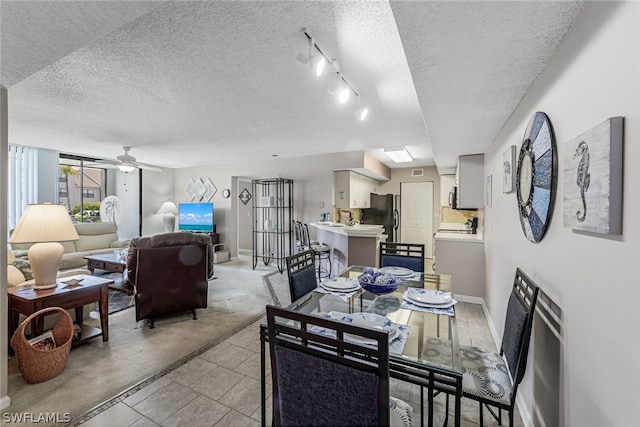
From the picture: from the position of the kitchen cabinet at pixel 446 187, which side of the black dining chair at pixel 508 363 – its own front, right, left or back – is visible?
right

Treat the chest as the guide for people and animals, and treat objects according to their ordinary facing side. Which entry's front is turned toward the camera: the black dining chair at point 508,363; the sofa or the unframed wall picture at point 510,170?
the sofa

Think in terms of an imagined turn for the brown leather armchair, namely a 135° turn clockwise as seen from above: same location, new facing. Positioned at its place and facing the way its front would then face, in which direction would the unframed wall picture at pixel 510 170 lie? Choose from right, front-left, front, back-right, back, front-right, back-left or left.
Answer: front

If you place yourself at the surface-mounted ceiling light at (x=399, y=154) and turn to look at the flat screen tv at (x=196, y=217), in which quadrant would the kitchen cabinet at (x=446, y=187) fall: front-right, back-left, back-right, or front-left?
back-right

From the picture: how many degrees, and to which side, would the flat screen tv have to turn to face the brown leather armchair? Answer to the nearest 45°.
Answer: approximately 45° to its left

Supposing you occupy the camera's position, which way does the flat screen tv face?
facing the viewer and to the left of the viewer

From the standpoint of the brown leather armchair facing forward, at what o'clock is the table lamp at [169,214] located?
The table lamp is roughly at 12 o'clock from the brown leather armchair.

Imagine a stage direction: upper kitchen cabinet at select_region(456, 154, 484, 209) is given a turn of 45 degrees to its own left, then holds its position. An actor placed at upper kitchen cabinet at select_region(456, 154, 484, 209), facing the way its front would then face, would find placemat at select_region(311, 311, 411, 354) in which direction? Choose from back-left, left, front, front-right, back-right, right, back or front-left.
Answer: front-left

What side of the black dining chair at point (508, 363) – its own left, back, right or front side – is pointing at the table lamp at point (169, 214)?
front

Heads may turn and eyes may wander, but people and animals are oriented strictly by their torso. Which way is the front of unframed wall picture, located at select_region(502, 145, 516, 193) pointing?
to the viewer's left

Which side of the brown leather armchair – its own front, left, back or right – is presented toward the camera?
back

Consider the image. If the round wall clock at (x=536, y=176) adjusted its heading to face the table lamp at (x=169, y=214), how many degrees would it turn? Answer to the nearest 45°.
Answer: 0° — it already faces it

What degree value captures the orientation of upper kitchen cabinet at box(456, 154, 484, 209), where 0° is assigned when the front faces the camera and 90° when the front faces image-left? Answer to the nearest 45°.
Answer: approximately 90°

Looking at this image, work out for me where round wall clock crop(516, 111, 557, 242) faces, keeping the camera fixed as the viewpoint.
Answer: facing to the left of the viewer

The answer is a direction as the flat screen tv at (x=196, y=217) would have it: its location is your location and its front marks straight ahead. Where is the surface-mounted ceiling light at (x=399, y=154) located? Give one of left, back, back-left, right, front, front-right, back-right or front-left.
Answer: left
